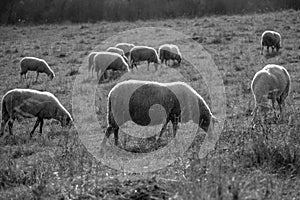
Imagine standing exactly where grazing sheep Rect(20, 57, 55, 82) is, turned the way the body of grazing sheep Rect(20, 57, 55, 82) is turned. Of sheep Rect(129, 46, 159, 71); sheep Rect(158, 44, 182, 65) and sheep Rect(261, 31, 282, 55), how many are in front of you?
3

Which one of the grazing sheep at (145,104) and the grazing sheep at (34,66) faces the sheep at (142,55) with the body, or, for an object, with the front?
the grazing sheep at (34,66)

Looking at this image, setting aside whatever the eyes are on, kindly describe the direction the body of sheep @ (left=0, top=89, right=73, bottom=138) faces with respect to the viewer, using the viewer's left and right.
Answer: facing to the right of the viewer

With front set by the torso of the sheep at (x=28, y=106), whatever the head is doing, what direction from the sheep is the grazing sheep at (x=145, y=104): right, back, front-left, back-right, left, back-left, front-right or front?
front-right

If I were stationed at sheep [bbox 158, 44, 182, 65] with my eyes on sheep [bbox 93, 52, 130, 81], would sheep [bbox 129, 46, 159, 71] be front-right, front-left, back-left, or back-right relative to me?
front-right

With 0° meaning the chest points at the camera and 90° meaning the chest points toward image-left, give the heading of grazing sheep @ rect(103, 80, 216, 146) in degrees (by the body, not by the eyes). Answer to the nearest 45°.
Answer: approximately 270°

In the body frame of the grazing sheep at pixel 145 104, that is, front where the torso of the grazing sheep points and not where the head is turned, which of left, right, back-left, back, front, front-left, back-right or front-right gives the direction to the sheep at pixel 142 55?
left

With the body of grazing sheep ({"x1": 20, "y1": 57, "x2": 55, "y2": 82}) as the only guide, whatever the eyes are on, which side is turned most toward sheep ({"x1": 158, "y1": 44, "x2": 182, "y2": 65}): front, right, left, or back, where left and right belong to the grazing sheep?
front

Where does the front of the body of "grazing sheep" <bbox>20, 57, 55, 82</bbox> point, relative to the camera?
to the viewer's right

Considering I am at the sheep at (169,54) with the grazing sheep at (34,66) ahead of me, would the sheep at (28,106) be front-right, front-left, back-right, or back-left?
front-left

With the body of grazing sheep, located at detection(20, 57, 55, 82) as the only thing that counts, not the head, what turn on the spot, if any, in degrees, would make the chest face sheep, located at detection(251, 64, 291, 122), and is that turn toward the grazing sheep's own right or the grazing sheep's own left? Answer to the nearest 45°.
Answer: approximately 45° to the grazing sheep's own right
